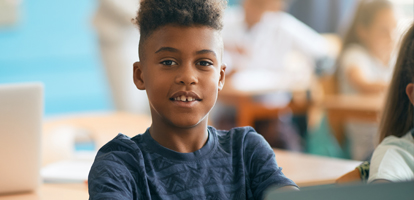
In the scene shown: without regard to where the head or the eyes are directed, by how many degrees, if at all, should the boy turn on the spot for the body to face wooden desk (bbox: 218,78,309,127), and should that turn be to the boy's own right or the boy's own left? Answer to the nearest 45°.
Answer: approximately 180°

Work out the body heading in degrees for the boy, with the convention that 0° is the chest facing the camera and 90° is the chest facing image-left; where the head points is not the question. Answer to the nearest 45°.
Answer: approximately 0°

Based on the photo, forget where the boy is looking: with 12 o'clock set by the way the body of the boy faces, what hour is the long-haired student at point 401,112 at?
The long-haired student is roughly at 8 o'clock from the boy.

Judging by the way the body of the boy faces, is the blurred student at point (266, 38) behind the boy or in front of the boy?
behind
